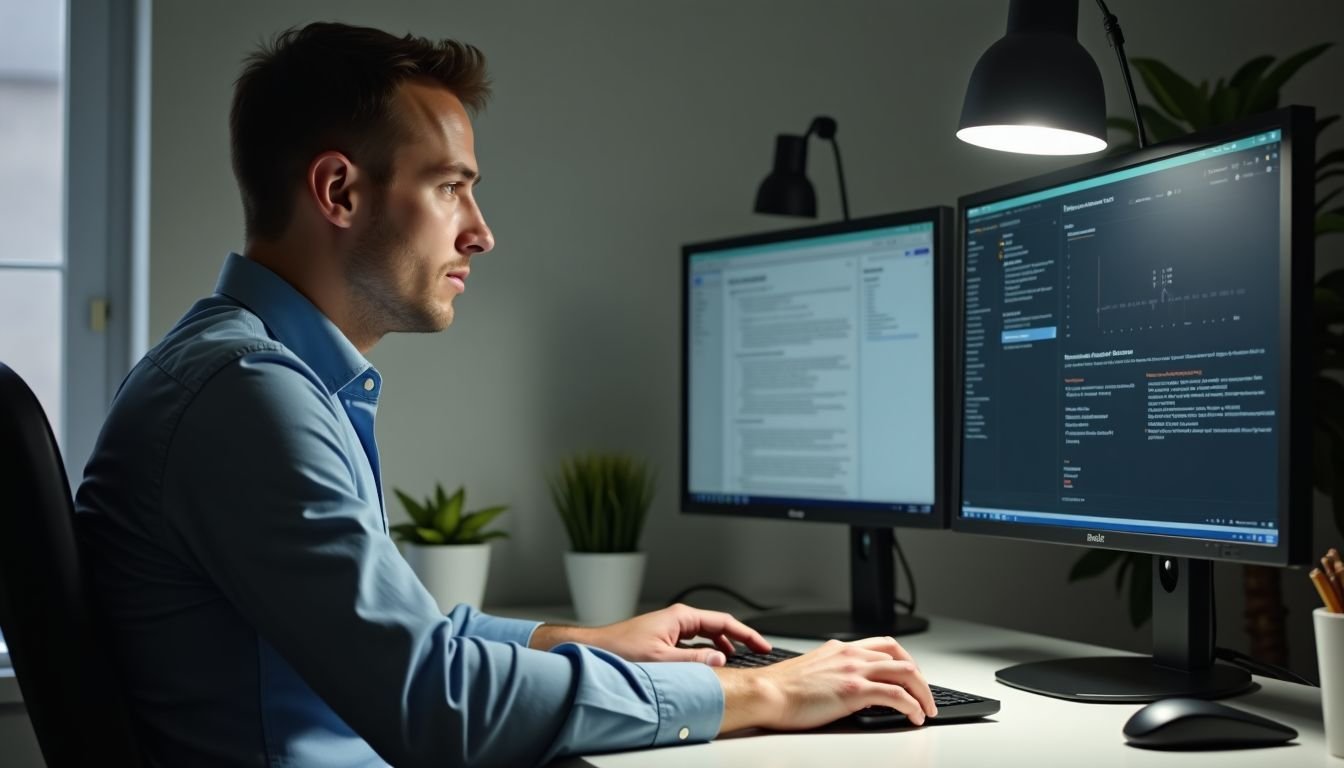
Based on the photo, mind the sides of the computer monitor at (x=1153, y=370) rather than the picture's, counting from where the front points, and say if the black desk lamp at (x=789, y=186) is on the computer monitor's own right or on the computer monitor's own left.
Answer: on the computer monitor's own right

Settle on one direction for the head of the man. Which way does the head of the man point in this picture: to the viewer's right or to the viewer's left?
to the viewer's right

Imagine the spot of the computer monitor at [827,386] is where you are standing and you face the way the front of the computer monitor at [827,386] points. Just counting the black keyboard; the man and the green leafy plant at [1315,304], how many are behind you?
1

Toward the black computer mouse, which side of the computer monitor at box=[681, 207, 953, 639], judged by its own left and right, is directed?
left

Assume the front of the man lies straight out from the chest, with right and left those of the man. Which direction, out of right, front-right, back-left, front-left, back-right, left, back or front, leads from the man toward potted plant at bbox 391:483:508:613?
left

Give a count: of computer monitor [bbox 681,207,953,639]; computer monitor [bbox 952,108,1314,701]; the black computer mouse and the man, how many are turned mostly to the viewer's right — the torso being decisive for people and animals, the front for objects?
2

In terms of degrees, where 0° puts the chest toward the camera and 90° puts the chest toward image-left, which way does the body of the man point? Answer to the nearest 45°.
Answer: approximately 270°

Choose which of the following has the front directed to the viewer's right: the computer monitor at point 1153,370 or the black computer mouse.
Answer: the black computer mouse

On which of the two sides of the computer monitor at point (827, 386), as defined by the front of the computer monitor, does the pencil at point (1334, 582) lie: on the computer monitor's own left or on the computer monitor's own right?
on the computer monitor's own left

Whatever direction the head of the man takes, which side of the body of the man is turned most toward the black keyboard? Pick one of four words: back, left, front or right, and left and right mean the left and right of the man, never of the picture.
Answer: front

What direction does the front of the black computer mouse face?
to the viewer's right

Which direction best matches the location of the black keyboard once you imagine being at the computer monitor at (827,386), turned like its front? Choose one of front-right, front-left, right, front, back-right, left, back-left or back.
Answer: front-left

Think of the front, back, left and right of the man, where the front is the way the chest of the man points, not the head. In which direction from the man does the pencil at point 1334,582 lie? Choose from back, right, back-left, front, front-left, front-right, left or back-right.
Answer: front

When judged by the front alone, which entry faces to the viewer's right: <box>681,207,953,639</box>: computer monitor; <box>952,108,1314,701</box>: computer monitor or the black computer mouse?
the black computer mouse

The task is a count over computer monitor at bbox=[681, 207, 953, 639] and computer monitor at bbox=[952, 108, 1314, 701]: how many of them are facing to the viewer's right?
0

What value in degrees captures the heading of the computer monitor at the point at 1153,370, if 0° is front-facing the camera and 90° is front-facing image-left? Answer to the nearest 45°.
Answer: approximately 45°
